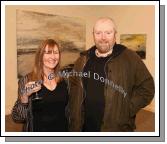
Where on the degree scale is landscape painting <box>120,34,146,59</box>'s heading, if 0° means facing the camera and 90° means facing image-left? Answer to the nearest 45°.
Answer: approximately 0°

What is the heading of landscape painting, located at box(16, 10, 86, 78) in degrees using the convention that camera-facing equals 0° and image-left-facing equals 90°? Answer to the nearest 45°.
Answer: approximately 315°
